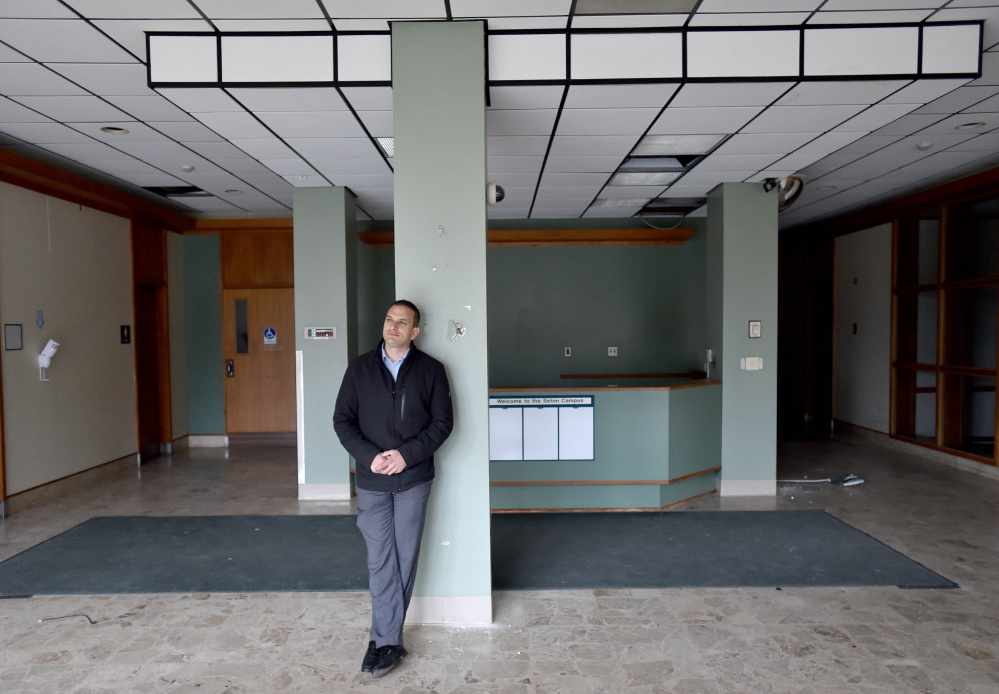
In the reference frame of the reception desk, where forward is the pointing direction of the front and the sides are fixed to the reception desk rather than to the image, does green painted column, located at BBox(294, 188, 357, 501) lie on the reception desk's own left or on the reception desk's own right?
on the reception desk's own right

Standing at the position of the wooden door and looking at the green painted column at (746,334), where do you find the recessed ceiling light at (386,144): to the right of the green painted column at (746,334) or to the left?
right

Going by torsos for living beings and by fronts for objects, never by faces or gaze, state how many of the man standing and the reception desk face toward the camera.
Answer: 2

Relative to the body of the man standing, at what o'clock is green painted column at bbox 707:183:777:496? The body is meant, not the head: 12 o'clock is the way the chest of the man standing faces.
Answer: The green painted column is roughly at 8 o'clock from the man standing.

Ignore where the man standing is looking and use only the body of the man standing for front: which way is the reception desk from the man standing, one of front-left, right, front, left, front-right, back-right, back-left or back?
back-left

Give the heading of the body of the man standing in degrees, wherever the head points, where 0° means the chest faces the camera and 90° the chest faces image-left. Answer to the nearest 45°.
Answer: approximately 0°

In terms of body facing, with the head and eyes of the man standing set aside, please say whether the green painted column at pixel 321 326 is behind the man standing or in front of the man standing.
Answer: behind

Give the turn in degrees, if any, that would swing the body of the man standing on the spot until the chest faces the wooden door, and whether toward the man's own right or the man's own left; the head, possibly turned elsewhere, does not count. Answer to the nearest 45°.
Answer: approximately 180°
